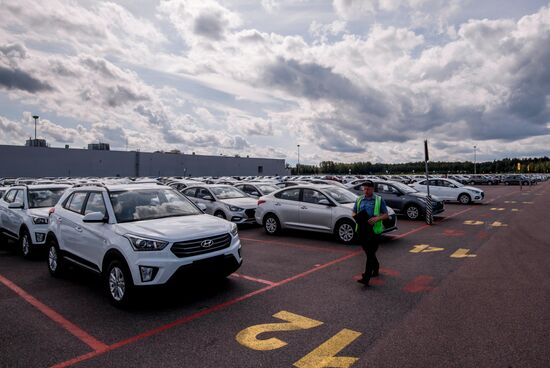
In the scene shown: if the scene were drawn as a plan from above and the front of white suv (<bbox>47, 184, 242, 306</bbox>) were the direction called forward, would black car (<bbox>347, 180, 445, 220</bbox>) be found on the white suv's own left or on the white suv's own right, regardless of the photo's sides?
on the white suv's own left

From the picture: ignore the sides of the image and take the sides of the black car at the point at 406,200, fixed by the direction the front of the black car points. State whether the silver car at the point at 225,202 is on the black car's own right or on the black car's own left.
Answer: on the black car's own right

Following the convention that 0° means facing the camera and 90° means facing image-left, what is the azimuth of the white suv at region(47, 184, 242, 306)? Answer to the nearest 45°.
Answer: approximately 315°

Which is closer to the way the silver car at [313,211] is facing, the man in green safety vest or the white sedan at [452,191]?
the man in green safety vest

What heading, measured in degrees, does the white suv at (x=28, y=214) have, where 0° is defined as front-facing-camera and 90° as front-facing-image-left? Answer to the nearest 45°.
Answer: approximately 315°

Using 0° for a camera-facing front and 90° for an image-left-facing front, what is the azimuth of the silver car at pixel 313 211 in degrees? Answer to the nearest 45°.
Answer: approximately 315°

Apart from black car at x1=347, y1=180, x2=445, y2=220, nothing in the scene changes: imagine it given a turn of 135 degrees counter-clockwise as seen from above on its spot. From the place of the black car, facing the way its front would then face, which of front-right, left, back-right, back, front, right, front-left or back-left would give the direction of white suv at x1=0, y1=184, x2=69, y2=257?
back-left

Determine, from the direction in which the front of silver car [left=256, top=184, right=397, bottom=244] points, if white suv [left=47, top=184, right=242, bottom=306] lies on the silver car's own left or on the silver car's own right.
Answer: on the silver car's own right

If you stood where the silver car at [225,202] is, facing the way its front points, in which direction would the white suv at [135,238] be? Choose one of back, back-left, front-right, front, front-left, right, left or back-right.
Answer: front-right

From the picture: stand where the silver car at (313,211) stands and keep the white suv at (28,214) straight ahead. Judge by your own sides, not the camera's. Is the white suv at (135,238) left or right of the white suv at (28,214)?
left

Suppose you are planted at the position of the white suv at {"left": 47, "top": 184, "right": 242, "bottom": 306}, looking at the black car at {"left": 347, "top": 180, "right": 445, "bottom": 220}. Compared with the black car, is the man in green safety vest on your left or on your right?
right
